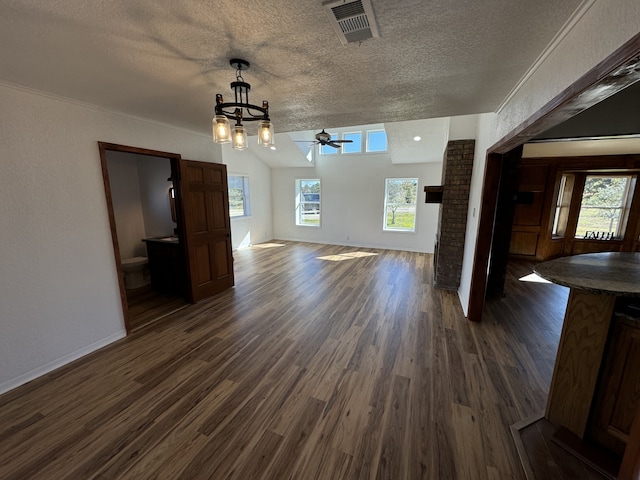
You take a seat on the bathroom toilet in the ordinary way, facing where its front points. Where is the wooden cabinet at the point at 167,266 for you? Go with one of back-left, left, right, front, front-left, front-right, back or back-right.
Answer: left

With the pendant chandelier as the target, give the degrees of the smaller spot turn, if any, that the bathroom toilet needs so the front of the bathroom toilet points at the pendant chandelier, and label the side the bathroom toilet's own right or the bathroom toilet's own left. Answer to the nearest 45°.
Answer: approximately 45° to the bathroom toilet's own left

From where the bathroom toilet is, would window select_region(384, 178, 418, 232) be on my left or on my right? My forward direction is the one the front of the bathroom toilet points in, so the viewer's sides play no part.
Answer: on my left

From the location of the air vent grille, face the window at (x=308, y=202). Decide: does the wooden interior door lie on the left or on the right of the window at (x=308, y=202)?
left

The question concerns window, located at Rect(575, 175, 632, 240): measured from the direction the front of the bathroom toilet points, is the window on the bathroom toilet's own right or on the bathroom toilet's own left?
on the bathroom toilet's own left

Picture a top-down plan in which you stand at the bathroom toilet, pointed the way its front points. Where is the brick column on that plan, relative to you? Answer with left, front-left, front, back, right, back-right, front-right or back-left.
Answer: left

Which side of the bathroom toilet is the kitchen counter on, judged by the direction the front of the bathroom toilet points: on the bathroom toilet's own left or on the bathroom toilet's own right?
on the bathroom toilet's own left

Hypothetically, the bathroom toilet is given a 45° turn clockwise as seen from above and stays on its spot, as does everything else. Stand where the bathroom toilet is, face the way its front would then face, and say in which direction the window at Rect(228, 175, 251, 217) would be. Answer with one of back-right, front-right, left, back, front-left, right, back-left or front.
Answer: back-right

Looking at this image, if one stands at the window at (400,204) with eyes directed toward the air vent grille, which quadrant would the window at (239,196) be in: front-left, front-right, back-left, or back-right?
front-right

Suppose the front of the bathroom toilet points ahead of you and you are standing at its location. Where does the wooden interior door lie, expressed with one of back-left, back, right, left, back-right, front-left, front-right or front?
left

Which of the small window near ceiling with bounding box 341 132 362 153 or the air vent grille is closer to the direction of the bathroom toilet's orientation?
the air vent grille

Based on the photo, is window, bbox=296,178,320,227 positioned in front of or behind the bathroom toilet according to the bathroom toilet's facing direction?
behind

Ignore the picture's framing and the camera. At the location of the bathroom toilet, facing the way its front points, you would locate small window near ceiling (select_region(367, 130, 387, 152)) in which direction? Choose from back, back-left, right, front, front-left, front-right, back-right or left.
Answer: back-left
